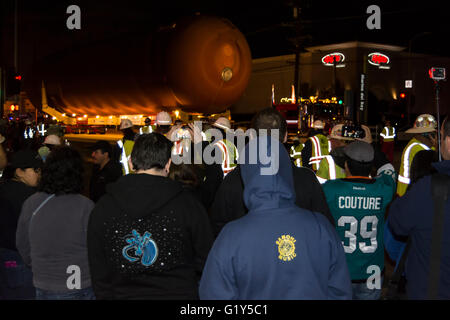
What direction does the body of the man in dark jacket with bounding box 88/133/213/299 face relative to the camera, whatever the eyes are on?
away from the camera

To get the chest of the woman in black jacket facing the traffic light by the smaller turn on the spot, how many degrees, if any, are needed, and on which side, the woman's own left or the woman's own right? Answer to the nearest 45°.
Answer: approximately 45° to the woman's own left

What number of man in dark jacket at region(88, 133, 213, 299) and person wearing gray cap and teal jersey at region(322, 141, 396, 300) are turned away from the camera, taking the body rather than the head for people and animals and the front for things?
2

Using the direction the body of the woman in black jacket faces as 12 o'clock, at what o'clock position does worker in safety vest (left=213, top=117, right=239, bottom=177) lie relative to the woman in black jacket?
The worker in safety vest is roughly at 12 o'clock from the woman in black jacket.

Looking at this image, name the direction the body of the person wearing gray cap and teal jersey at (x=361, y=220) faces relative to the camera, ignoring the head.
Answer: away from the camera

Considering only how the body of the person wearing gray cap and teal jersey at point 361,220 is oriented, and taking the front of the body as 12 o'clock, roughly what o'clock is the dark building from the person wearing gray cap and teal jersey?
The dark building is roughly at 12 o'clock from the person wearing gray cap and teal jersey.

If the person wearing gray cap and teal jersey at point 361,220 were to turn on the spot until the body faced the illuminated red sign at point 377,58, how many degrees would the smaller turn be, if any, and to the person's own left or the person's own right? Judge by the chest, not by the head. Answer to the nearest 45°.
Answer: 0° — they already face it

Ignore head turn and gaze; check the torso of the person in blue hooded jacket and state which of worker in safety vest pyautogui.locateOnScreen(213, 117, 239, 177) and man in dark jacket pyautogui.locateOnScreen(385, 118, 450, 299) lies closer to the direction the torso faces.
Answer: the worker in safety vest

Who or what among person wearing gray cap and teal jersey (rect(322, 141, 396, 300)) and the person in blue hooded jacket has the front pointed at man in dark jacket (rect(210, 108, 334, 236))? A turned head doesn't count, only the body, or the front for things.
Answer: the person in blue hooded jacket

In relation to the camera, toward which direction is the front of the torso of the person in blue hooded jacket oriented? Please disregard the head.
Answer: away from the camera

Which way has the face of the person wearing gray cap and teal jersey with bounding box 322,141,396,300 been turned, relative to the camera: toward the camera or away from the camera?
away from the camera

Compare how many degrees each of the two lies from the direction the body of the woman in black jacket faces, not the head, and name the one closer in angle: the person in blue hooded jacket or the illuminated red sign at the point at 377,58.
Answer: the illuminated red sign
